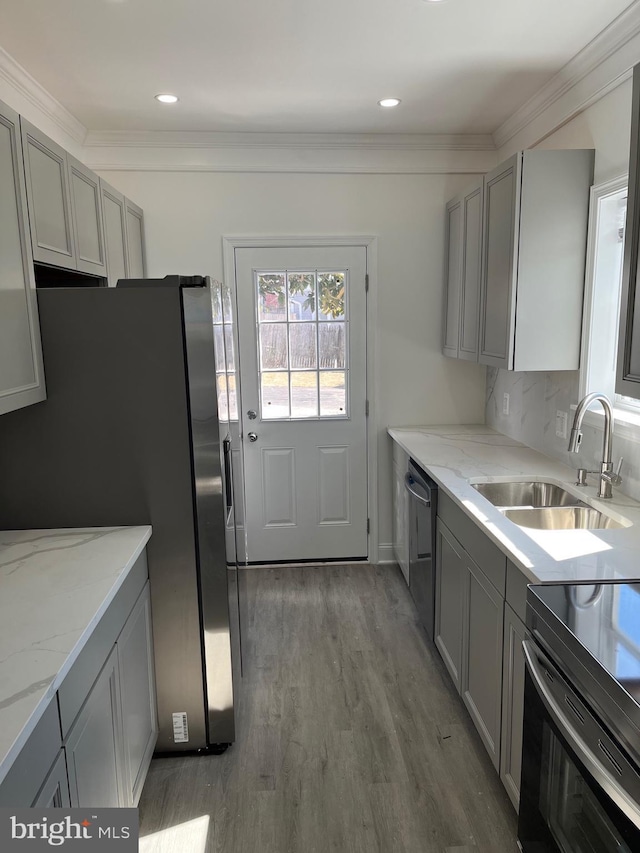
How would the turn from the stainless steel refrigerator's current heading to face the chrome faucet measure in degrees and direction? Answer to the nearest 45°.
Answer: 0° — it already faces it

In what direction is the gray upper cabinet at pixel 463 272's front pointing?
to the viewer's left

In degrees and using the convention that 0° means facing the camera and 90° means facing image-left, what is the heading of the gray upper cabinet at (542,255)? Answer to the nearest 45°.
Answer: approximately 90°

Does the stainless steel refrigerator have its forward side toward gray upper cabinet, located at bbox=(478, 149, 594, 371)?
yes

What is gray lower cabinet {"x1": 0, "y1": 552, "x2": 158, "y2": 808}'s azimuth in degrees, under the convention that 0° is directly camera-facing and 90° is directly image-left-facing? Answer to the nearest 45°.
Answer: approximately 270°

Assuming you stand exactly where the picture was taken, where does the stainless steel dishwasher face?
facing to the left of the viewer

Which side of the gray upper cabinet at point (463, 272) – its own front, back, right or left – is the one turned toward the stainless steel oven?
left

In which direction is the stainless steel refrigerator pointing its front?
to the viewer's right

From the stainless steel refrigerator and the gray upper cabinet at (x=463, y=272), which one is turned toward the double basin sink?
the stainless steel refrigerator

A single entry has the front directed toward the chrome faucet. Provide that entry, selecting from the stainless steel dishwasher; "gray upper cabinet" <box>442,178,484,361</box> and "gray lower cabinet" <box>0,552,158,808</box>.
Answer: the gray lower cabinet
